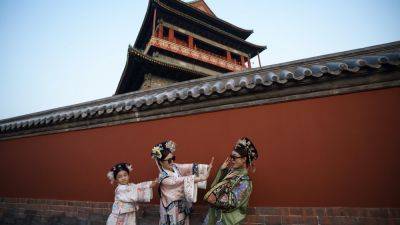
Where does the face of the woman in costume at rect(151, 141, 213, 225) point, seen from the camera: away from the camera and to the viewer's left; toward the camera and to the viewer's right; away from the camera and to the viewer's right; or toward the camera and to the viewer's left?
toward the camera and to the viewer's right

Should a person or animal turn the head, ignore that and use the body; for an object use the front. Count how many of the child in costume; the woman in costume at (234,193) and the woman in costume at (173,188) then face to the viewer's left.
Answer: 1

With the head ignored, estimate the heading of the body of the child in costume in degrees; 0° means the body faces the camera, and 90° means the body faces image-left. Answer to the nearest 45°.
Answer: approximately 315°

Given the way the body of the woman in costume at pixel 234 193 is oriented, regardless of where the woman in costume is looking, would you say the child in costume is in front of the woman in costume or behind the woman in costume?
in front

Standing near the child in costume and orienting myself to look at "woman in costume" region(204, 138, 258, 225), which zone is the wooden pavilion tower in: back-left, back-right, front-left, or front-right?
back-left

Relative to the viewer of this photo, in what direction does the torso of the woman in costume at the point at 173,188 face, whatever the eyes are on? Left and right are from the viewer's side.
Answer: facing the viewer and to the right of the viewer

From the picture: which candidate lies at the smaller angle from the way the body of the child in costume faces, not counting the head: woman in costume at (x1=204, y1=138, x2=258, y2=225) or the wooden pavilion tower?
the woman in costume

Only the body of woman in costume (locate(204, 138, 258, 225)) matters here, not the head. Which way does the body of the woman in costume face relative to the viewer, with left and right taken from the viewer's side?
facing to the left of the viewer

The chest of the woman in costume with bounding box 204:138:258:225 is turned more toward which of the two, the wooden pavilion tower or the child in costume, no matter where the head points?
the child in costume
